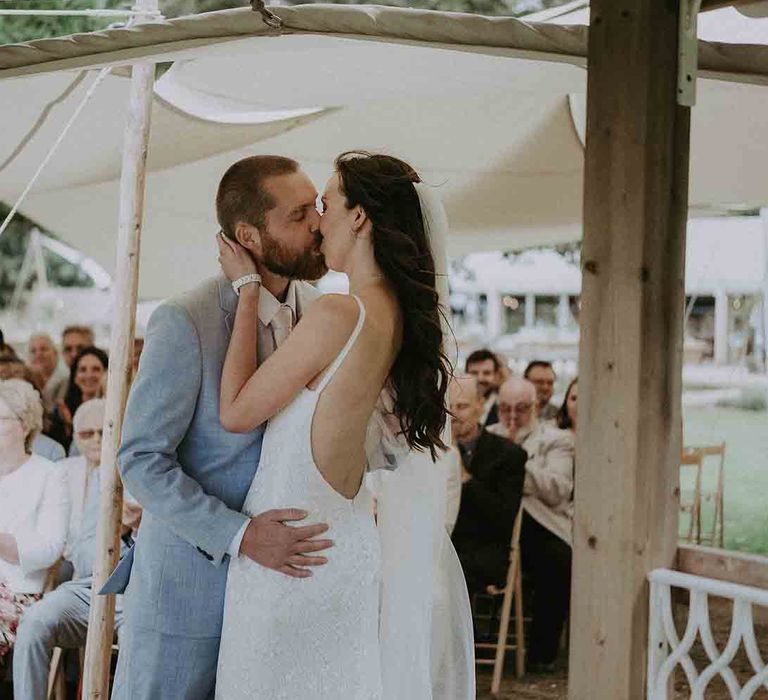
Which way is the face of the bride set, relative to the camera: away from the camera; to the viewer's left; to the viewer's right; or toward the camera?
to the viewer's left

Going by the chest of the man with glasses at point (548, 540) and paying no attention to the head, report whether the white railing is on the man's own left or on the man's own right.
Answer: on the man's own left

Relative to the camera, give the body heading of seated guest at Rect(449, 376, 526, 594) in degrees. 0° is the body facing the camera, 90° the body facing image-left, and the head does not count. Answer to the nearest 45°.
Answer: approximately 45°

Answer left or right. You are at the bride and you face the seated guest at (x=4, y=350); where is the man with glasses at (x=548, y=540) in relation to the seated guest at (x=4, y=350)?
right

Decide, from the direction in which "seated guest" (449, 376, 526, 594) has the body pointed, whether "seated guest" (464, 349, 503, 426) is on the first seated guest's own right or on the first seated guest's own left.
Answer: on the first seated guest's own right

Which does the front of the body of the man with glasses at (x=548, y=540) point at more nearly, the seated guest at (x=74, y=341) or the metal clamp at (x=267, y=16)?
the metal clamp

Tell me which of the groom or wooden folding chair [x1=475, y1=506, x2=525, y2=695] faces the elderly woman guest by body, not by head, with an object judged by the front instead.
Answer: the wooden folding chair

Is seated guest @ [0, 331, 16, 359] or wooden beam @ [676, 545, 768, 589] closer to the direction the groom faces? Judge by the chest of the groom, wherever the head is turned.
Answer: the wooden beam

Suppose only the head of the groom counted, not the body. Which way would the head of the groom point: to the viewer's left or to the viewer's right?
to the viewer's right
